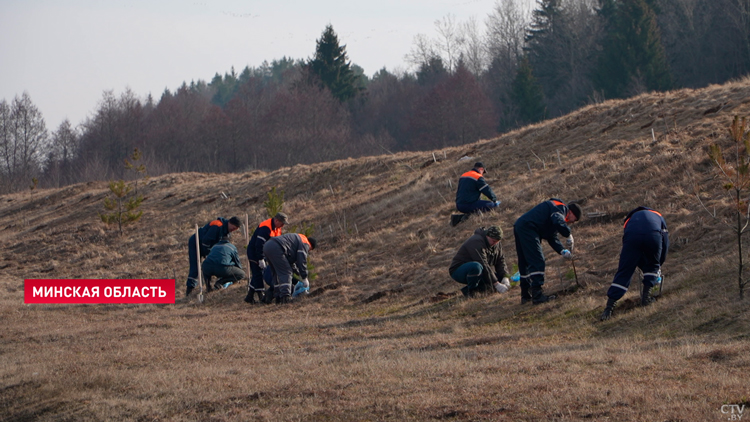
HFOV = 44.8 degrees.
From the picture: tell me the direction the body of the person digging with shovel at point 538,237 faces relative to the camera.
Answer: to the viewer's right

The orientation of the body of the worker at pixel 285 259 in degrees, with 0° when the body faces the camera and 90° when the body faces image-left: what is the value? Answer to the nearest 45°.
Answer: approximately 270°

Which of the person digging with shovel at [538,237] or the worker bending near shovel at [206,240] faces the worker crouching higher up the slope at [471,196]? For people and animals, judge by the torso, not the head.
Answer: the worker bending near shovel at [206,240]

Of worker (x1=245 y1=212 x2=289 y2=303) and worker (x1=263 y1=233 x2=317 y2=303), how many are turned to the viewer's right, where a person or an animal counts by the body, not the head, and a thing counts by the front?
2

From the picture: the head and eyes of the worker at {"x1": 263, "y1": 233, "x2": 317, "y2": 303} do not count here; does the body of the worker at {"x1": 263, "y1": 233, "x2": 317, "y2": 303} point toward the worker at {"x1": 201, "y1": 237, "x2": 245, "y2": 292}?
no

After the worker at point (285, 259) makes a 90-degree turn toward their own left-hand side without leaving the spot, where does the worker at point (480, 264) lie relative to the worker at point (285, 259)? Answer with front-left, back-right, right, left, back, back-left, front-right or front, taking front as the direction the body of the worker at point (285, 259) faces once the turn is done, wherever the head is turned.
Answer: back-right

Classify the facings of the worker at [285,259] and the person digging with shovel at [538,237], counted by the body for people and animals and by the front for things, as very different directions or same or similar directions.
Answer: same or similar directions

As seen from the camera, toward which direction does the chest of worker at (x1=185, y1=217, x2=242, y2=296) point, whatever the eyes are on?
to the viewer's right

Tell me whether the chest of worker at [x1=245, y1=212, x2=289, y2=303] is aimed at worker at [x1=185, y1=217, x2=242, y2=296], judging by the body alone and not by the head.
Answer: no

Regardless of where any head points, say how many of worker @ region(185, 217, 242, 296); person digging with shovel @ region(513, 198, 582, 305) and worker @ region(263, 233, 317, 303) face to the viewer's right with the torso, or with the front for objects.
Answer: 3

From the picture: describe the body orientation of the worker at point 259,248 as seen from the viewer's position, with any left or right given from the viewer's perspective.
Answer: facing to the right of the viewer

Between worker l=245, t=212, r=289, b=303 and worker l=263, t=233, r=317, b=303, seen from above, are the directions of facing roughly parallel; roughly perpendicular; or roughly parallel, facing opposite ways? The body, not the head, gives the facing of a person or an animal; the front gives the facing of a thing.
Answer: roughly parallel

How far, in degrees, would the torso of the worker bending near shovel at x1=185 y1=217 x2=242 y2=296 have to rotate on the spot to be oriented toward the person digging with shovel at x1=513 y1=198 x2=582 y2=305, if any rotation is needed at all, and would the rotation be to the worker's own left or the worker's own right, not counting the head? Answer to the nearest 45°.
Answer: approximately 45° to the worker's own right

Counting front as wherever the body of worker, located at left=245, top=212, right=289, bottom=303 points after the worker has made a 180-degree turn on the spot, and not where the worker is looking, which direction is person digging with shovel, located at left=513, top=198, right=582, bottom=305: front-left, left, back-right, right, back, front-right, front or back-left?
back-left
